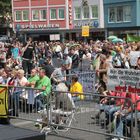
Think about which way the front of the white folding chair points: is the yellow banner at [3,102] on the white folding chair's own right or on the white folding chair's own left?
on the white folding chair's own right

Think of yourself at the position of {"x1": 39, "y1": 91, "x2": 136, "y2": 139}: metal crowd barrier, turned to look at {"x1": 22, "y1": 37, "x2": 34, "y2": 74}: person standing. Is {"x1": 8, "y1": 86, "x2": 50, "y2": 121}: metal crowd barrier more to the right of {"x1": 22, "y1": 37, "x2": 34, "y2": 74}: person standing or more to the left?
left

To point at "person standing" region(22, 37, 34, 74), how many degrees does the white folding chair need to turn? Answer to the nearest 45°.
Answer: approximately 135° to its right

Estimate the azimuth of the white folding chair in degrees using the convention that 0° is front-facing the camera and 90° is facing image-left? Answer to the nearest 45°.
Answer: approximately 45°

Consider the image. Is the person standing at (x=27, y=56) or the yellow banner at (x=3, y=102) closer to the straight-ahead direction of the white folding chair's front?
the yellow banner

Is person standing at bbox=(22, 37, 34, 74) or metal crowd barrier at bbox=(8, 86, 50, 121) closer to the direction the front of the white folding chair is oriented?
the metal crowd barrier
